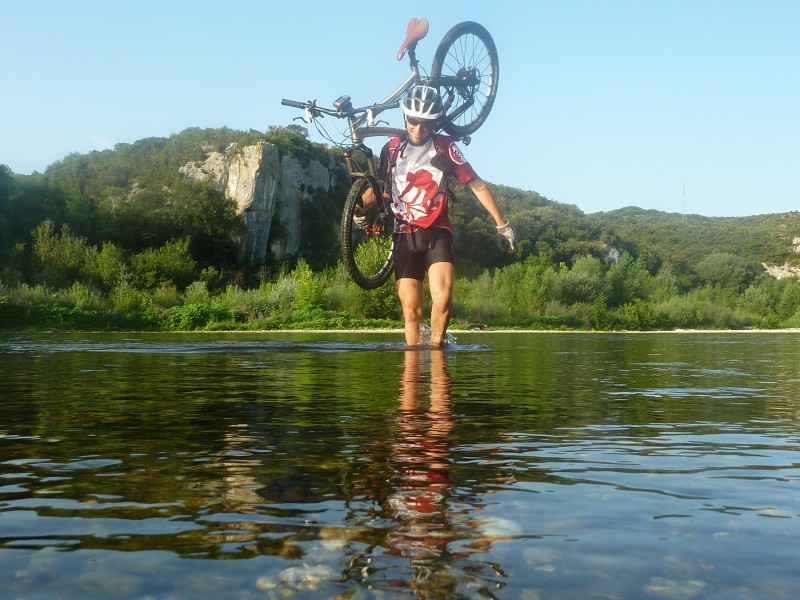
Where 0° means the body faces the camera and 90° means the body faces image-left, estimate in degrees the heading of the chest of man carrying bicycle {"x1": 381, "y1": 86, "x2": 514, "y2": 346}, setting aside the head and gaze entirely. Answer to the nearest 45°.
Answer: approximately 0°
